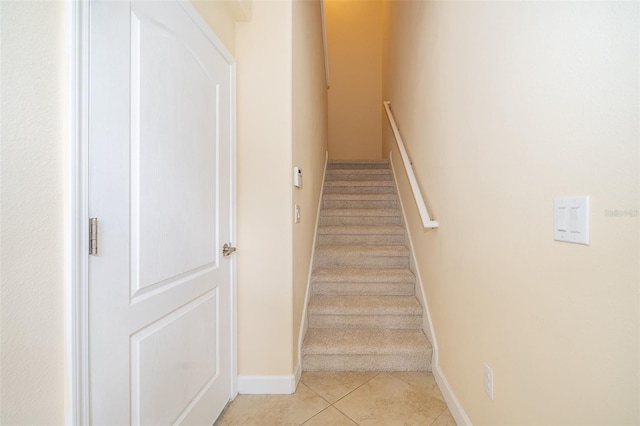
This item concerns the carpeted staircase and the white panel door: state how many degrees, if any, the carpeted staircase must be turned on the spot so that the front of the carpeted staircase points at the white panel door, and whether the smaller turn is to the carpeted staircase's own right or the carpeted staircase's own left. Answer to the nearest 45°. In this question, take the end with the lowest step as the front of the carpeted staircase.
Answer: approximately 45° to the carpeted staircase's own right

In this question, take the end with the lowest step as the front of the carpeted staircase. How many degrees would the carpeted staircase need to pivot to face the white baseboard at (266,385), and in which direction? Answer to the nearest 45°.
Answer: approximately 45° to its right

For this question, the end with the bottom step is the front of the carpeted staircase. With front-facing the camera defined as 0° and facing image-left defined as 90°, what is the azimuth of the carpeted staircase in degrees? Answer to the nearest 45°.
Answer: approximately 0°
